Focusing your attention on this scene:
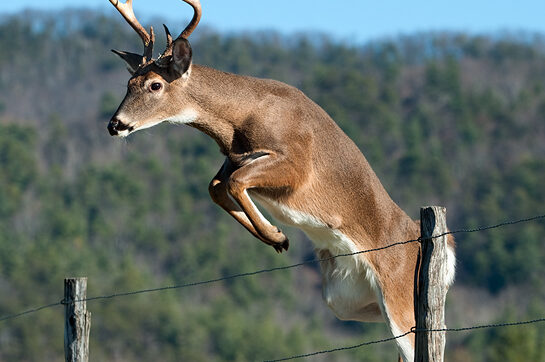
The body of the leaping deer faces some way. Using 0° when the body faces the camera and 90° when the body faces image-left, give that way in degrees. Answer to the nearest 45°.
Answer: approximately 90°
